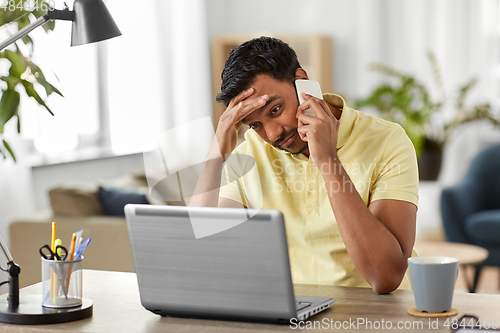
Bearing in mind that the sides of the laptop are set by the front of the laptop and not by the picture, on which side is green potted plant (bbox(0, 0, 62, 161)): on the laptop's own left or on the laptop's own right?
on the laptop's own left

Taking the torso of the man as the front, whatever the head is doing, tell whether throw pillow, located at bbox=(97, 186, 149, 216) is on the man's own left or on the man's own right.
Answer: on the man's own right

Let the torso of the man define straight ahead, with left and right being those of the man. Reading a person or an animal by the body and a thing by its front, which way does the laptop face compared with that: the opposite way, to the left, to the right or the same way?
the opposite way

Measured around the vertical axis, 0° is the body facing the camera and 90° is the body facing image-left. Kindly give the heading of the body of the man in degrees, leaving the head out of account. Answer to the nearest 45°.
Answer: approximately 45°

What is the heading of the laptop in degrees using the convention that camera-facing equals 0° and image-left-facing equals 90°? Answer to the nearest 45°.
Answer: approximately 225°

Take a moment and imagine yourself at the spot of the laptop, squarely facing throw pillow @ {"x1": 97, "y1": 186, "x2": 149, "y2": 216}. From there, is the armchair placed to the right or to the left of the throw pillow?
right

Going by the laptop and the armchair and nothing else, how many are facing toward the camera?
1
